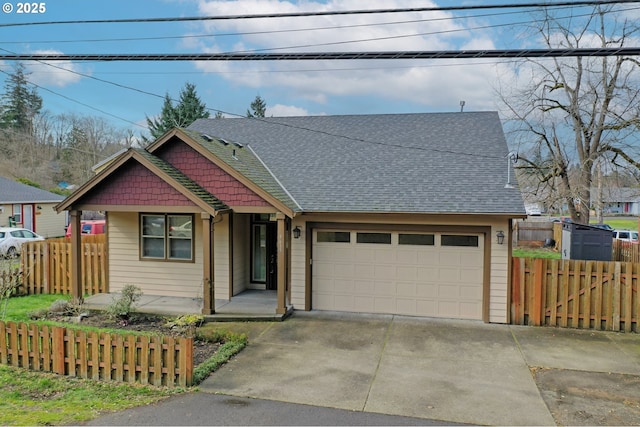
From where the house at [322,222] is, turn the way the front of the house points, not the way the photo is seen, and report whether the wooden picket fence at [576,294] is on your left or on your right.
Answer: on your left

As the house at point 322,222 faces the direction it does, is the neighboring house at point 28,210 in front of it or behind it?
behind

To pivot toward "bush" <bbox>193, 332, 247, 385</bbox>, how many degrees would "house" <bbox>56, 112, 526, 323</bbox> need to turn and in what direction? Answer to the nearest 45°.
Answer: approximately 45° to its right

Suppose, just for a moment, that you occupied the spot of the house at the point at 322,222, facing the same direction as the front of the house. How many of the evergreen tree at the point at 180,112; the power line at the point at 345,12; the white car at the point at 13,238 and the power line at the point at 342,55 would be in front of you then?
2

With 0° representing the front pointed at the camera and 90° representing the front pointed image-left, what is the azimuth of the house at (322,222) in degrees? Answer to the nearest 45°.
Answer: approximately 0°

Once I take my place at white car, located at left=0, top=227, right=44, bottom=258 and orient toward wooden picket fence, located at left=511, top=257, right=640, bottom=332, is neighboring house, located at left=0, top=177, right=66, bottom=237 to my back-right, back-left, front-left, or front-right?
back-left

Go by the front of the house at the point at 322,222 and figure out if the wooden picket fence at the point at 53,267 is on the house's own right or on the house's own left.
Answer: on the house's own right

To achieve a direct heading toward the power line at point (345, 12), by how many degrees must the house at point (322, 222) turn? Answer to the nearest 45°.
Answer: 0° — it already faces it

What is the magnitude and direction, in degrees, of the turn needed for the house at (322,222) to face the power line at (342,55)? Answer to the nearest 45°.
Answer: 0° — it already faces it

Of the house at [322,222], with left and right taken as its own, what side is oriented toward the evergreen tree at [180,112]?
back

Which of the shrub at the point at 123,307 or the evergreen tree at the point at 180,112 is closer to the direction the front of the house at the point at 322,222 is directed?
the shrub
